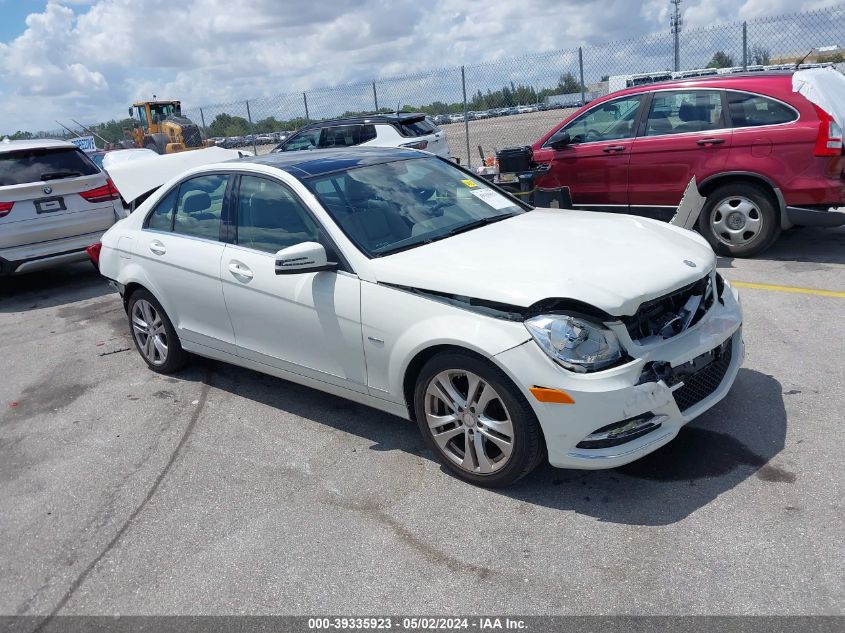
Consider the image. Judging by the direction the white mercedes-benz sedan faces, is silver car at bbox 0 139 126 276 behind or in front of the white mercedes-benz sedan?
behind

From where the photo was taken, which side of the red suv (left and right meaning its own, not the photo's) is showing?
left

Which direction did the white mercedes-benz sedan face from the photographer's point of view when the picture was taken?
facing the viewer and to the right of the viewer

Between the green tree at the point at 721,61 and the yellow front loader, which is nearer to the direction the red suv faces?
the yellow front loader

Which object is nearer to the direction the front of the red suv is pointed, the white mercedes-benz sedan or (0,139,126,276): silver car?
the silver car

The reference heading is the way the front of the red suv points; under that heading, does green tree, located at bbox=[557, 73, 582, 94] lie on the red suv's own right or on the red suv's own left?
on the red suv's own right

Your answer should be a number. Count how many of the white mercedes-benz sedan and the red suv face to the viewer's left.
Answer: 1

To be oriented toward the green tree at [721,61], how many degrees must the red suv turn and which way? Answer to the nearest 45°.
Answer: approximately 90° to its right

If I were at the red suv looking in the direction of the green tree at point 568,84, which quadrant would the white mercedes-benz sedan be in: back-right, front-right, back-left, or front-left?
back-left

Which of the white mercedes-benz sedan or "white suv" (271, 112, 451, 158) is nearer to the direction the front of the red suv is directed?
the white suv

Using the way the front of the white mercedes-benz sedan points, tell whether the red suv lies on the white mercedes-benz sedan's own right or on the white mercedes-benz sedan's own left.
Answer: on the white mercedes-benz sedan's own left

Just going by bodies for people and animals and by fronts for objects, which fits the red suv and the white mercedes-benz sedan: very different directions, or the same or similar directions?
very different directions

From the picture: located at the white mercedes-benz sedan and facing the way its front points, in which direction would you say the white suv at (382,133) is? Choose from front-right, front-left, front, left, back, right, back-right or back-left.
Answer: back-left
